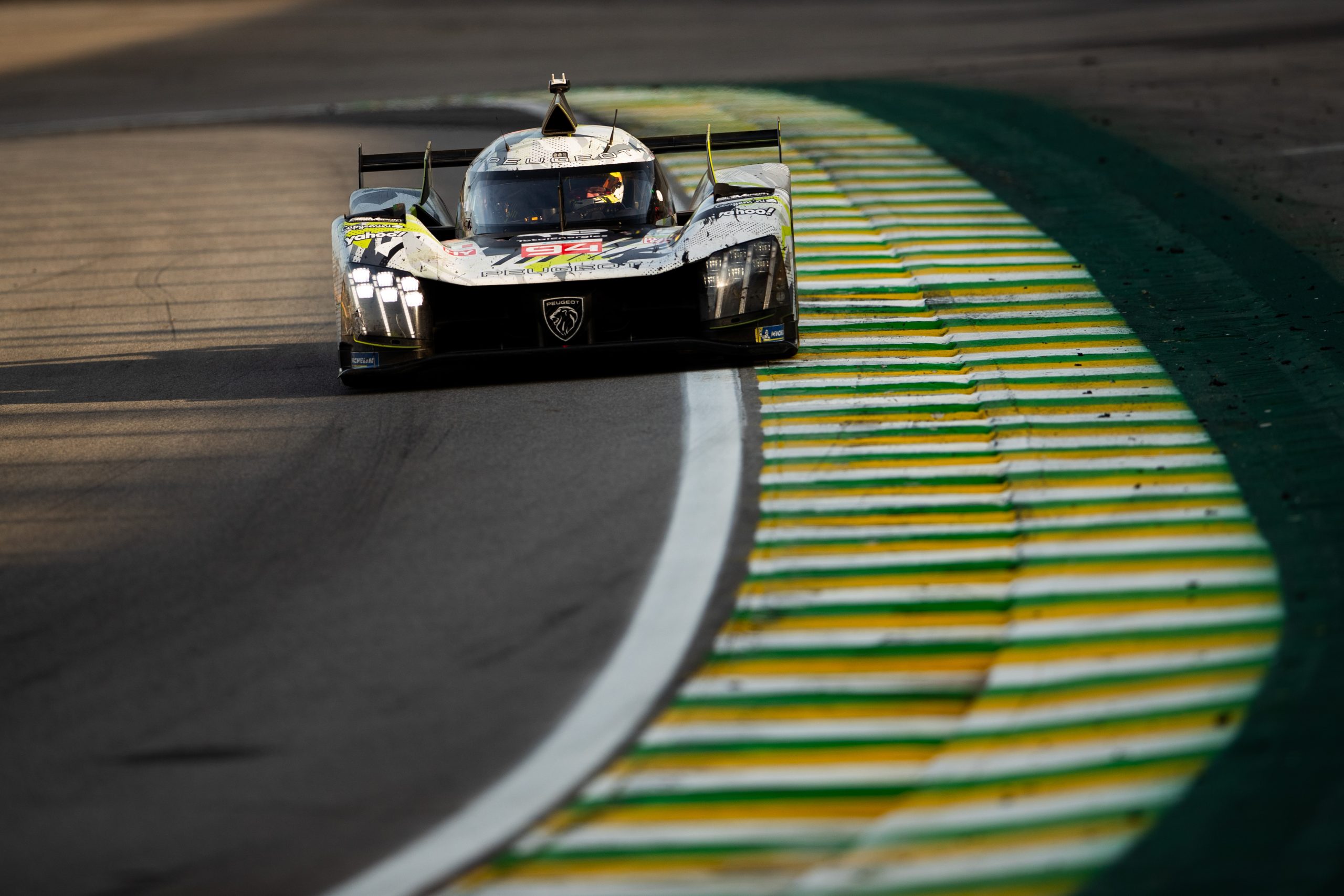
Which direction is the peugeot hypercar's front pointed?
toward the camera
